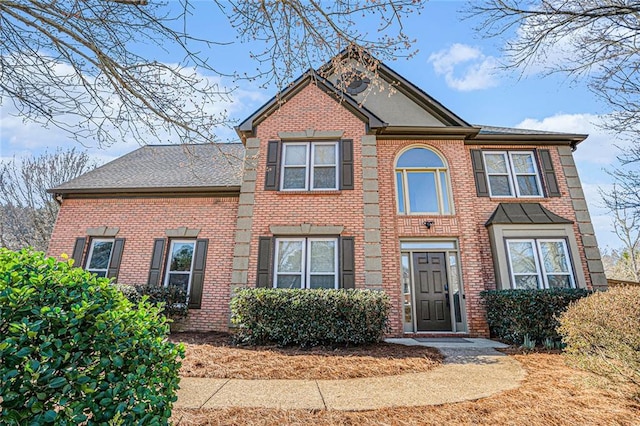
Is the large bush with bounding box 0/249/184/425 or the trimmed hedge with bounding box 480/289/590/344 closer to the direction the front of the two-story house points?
the large bush

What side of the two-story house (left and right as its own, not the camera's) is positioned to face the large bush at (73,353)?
front

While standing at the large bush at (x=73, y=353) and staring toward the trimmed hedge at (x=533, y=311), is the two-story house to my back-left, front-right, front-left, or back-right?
front-left

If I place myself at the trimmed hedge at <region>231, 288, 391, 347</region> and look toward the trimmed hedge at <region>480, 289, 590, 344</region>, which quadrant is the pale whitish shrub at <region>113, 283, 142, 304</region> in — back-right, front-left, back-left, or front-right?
back-left

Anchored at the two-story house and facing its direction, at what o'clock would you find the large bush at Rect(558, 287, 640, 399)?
The large bush is roughly at 11 o'clock from the two-story house.

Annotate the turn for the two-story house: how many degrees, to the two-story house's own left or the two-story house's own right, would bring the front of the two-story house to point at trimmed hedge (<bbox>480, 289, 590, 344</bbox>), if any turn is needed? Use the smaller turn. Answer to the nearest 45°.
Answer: approximately 90° to the two-story house's own left

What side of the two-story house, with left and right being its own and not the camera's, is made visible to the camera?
front
